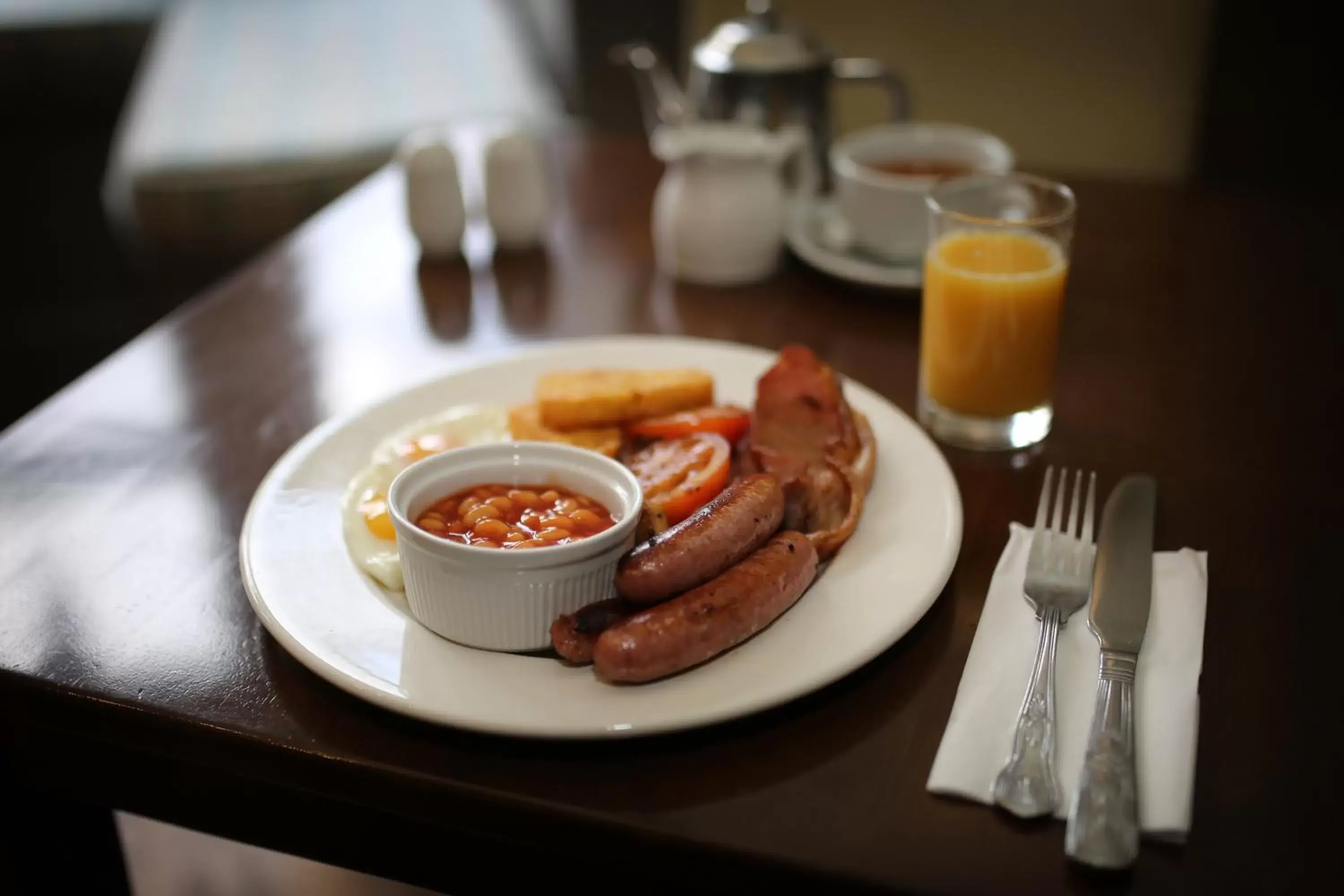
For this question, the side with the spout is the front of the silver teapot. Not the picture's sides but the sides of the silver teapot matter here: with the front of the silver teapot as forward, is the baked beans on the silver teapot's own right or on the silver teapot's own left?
on the silver teapot's own left

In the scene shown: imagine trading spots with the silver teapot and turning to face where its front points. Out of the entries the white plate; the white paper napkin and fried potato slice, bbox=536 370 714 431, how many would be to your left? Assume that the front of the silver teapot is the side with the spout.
3

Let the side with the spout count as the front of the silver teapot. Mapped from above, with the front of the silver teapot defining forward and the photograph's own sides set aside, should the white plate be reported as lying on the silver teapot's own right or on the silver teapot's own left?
on the silver teapot's own left

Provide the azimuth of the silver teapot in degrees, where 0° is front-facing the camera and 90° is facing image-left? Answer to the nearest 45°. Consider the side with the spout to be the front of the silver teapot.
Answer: approximately 90°

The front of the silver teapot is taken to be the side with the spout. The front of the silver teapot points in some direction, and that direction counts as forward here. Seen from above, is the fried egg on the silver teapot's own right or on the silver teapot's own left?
on the silver teapot's own left

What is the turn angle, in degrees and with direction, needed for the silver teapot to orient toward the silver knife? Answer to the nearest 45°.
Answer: approximately 90° to its left

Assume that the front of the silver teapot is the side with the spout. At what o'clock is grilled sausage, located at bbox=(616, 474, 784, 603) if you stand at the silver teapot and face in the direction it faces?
The grilled sausage is roughly at 9 o'clock from the silver teapot.

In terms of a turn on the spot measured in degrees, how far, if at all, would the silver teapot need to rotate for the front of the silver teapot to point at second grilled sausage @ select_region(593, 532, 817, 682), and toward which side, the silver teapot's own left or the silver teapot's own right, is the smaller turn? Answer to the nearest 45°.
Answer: approximately 90° to the silver teapot's own left

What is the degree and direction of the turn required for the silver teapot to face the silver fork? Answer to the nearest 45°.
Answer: approximately 90° to its left

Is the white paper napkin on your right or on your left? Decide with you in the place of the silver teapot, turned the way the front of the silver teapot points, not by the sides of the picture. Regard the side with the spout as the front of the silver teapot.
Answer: on your left
